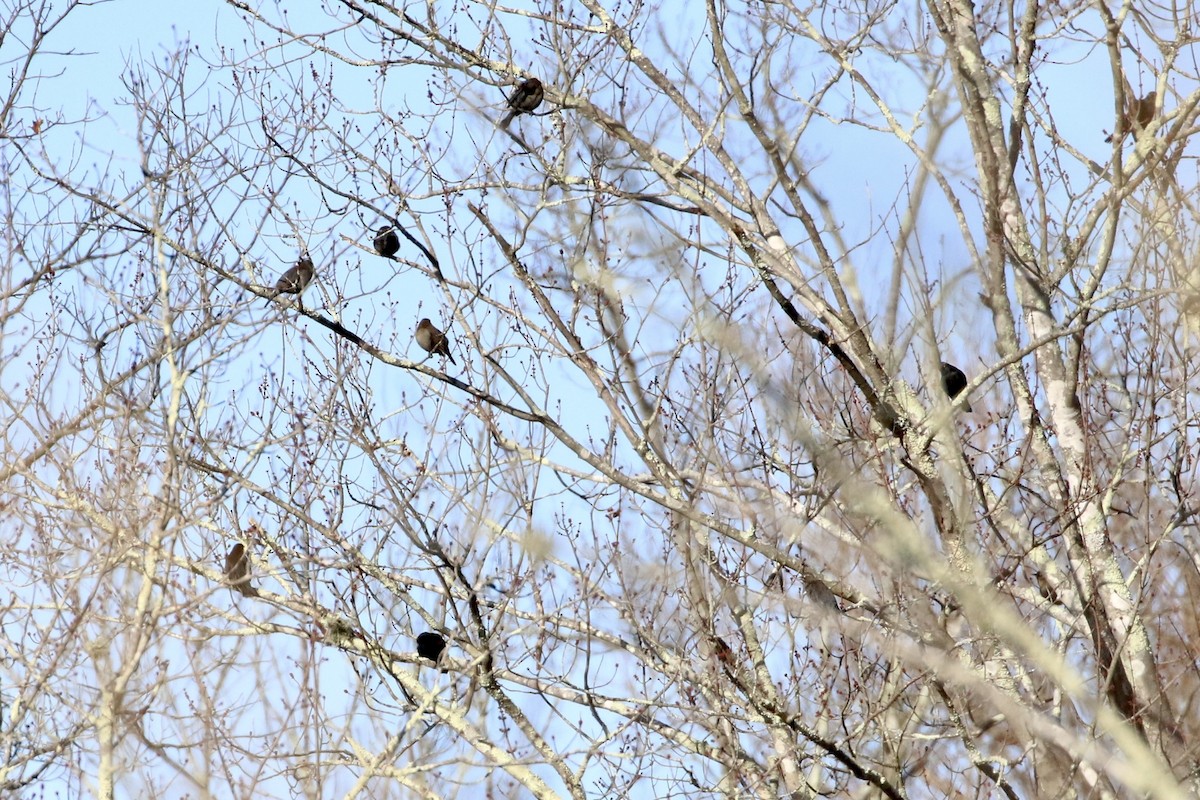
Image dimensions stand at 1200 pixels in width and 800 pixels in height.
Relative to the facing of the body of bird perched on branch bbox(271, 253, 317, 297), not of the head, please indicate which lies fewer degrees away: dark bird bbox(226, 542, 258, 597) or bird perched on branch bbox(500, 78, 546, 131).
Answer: the bird perched on branch

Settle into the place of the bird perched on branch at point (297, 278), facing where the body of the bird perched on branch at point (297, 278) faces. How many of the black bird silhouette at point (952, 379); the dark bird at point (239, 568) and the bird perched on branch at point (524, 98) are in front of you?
2

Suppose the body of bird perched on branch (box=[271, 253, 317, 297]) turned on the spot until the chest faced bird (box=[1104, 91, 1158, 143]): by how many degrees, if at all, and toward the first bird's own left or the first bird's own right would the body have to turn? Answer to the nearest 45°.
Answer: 0° — it already faces it

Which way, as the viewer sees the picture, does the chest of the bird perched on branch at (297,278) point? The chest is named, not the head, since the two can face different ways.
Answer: to the viewer's right

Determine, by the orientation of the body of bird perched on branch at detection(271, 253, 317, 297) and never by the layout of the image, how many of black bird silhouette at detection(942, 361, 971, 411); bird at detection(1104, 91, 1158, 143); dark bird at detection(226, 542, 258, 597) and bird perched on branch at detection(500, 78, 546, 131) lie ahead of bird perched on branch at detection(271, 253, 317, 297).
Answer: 3

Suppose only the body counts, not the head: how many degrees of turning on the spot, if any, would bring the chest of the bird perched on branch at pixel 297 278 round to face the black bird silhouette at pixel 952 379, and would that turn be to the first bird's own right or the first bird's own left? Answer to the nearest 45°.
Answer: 0° — it already faces it

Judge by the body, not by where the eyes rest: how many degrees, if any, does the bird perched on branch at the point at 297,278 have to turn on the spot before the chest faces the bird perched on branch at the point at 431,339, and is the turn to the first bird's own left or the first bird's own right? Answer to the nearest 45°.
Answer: approximately 45° to the first bird's own left

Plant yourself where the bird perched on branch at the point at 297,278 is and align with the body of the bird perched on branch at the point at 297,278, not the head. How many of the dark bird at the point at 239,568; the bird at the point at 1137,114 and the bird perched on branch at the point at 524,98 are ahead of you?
2
